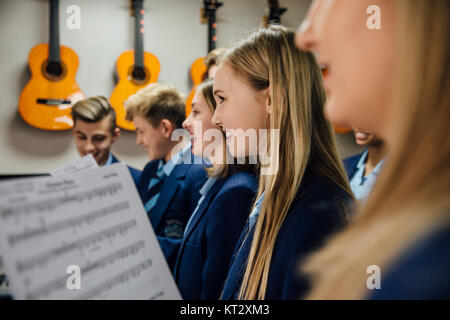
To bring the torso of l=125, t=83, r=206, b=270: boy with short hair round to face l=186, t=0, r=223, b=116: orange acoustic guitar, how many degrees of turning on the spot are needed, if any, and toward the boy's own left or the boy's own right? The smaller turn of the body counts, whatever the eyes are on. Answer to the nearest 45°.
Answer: approximately 135° to the boy's own right

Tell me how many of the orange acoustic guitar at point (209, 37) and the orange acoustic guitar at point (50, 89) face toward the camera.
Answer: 2

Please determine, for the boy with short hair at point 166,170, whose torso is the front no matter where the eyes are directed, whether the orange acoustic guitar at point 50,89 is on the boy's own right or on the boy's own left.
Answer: on the boy's own right

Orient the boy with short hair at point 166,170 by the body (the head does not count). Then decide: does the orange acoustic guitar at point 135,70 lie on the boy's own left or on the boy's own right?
on the boy's own right

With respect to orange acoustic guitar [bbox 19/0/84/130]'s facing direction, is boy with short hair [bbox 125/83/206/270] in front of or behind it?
in front

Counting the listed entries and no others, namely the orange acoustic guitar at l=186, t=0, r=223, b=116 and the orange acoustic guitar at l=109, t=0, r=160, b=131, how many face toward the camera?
2

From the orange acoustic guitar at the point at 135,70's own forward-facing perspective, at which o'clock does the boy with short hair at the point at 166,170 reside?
The boy with short hair is roughly at 12 o'clock from the orange acoustic guitar.

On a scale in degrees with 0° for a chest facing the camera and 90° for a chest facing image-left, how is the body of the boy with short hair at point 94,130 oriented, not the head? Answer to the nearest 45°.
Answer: approximately 45°

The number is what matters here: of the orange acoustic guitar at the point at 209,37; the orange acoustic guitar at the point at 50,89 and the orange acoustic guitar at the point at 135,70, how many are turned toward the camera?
3

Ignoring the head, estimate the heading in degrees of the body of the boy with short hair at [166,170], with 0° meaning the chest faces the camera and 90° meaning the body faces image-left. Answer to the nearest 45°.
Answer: approximately 45°
